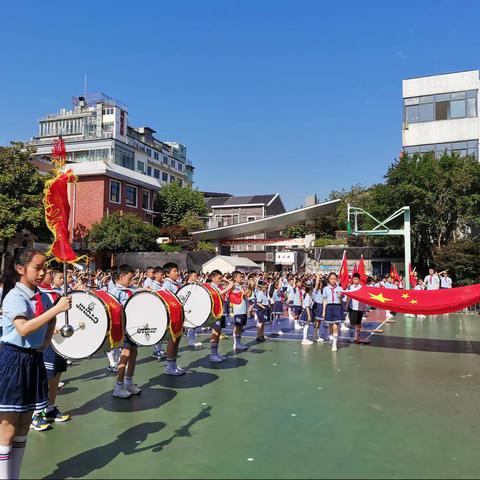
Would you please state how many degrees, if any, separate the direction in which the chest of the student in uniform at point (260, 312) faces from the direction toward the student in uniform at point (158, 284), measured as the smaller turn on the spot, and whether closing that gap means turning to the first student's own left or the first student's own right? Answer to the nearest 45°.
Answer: approximately 90° to the first student's own right

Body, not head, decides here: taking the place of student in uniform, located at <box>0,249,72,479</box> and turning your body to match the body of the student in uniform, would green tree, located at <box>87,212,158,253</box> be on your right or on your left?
on your left

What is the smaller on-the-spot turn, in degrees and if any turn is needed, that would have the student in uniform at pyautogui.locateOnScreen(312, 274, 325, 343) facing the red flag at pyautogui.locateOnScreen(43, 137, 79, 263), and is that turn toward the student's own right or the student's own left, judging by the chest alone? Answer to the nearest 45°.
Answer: approximately 90° to the student's own right

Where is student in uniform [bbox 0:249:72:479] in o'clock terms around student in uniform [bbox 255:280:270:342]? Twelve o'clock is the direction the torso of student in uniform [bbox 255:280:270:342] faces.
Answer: student in uniform [bbox 0:249:72:479] is roughly at 2 o'clock from student in uniform [bbox 255:280:270:342].

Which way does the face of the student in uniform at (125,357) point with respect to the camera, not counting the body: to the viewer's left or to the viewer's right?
to the viewer's right

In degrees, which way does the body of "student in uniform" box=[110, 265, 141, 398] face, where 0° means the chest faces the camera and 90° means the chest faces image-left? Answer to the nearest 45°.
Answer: approximately 315°

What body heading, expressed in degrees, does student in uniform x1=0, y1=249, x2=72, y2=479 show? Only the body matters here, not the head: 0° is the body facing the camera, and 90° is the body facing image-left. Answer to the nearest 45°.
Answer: approximately 315°
